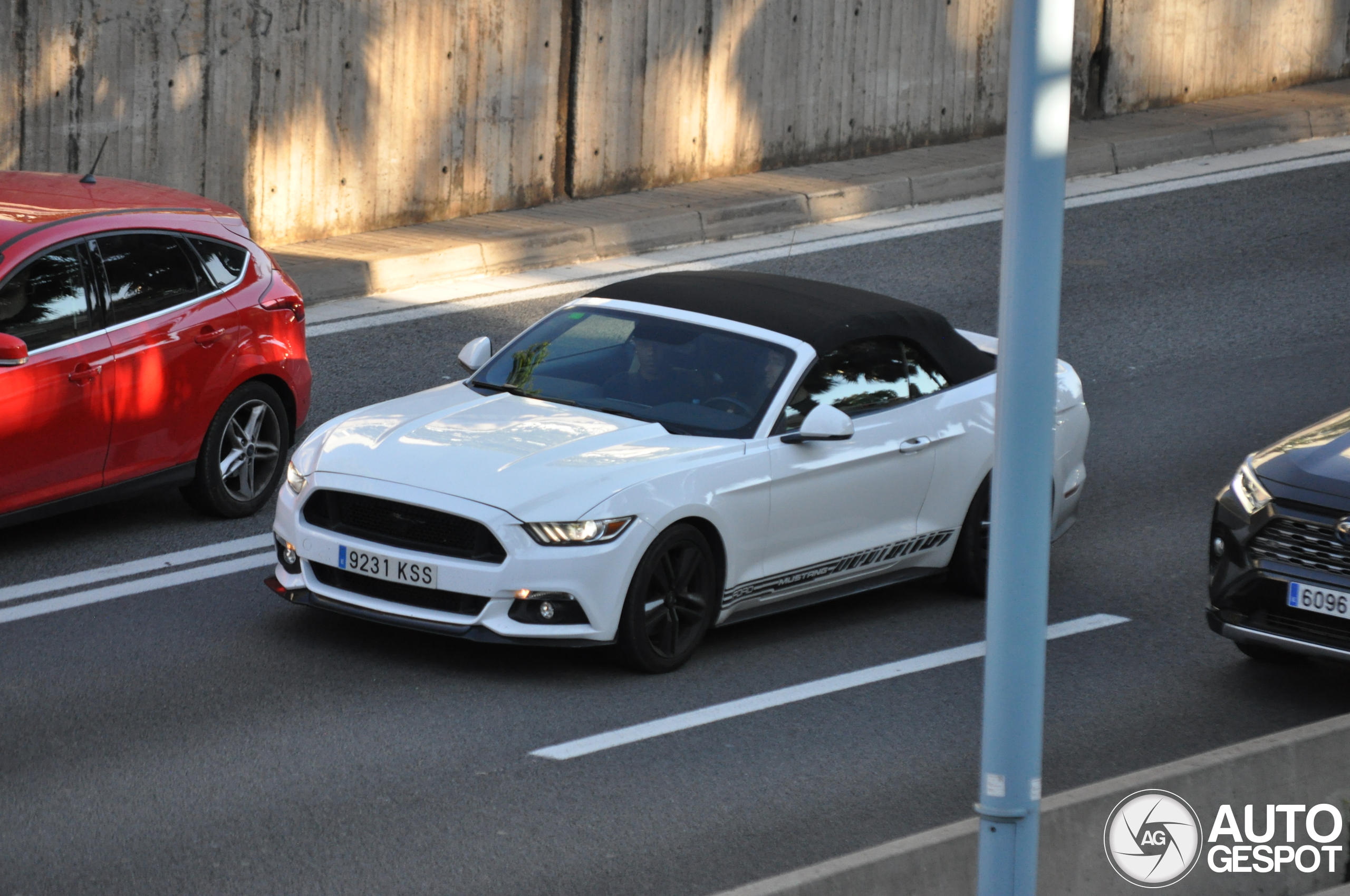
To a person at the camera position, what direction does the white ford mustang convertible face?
facing the viewer and to the left of the viewer

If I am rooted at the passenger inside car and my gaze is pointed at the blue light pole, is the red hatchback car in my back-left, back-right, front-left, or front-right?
back-right

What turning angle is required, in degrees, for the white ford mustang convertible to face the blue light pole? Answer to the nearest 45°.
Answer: approximately 45° to its left
